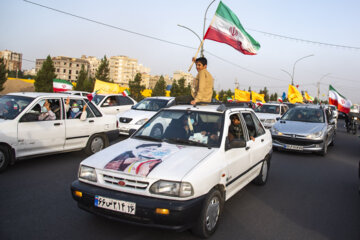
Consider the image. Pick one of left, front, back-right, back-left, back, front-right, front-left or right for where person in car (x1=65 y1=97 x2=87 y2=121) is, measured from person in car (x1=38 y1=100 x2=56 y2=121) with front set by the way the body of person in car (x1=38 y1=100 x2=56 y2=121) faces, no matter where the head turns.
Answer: back

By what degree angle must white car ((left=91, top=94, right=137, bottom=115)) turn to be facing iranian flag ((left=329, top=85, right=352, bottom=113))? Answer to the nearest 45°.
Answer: approximately 135° to its left

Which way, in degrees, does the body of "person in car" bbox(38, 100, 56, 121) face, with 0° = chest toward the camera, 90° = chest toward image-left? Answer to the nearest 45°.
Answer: approximately 45°

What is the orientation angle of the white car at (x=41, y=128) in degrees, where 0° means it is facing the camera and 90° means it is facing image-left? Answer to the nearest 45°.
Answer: approximately 45°

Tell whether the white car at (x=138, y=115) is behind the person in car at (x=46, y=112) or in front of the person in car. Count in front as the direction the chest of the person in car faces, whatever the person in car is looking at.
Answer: behind
